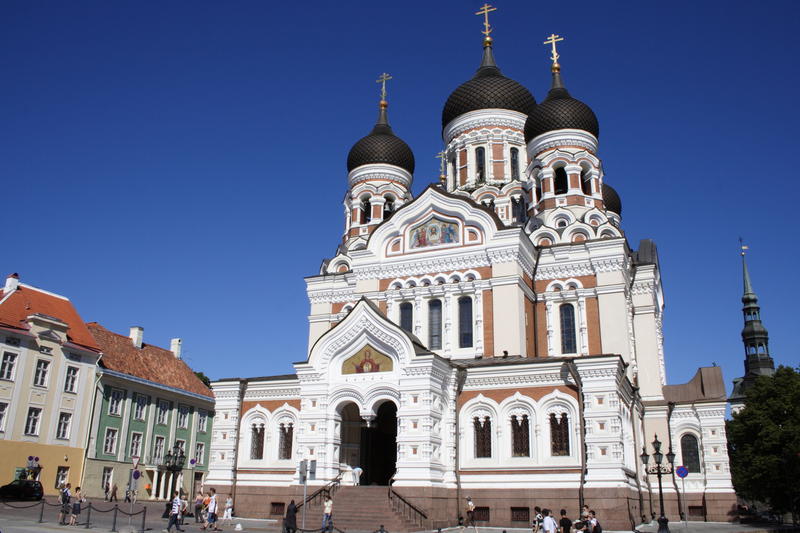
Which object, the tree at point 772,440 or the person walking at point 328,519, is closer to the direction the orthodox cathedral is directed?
the person walking

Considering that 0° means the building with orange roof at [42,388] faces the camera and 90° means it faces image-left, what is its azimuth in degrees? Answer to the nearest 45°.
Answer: approximately 315°

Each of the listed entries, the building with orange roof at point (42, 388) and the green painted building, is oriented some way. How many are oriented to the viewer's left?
0

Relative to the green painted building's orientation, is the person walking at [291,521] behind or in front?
in front

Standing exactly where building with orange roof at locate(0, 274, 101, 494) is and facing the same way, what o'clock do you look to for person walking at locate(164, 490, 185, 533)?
The person walking is roughly at 1 o'clock from the building with orange roof.

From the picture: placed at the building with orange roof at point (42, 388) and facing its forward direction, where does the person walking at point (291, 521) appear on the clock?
The person walking is roughly at 1 o'clock from the building with orange roof.

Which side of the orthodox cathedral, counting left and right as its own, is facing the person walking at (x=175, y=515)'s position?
front

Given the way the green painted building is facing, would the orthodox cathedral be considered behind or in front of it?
in front

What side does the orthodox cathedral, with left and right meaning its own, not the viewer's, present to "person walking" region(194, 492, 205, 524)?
front
